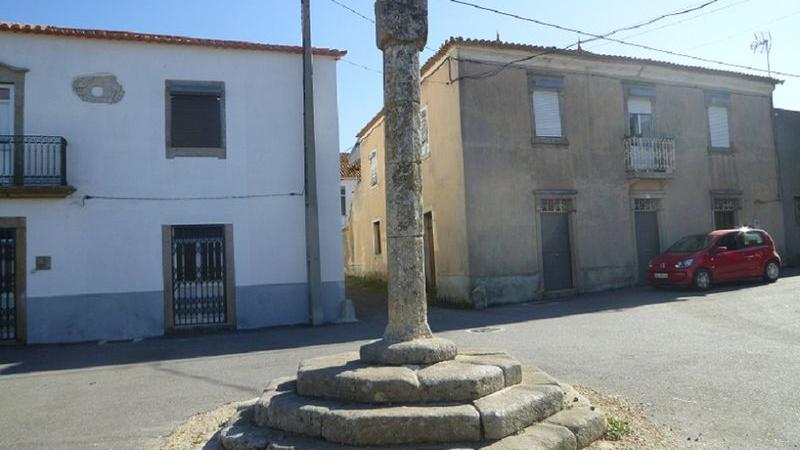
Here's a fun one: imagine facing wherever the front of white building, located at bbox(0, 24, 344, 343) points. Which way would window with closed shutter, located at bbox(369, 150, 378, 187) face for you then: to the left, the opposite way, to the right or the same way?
to the right

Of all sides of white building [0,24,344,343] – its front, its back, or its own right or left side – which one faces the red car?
left

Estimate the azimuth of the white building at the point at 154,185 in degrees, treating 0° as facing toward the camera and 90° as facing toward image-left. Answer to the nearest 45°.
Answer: approximately 0°

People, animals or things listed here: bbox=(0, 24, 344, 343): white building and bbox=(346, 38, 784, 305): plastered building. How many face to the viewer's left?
0

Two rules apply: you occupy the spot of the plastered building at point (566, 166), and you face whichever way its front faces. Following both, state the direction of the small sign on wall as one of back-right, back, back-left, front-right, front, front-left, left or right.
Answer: right

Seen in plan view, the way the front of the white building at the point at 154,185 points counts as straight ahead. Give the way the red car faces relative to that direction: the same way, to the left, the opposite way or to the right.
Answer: to the right

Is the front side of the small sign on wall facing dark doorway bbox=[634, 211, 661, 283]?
no

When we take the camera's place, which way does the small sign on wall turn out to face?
facing the viewer

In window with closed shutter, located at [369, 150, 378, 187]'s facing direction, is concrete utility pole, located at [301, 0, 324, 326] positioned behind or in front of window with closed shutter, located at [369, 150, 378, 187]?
in front

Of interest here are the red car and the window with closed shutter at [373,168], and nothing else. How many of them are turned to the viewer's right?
0

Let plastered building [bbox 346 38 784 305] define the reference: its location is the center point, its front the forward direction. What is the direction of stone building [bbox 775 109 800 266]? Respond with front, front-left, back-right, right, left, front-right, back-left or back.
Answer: left

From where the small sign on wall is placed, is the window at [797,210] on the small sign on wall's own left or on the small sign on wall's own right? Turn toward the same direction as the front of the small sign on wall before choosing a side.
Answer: on the small sign on wall's own left

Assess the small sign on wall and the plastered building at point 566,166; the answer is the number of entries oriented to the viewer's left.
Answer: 0

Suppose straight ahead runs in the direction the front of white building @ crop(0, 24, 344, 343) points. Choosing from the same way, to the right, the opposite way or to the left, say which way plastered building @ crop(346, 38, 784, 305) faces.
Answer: the same way

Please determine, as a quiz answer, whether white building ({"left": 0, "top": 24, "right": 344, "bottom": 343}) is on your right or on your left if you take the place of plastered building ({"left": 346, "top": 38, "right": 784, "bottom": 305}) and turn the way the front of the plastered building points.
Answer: on your right

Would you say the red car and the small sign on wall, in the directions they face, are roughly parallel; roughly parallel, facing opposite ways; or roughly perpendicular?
roughly perpendicular

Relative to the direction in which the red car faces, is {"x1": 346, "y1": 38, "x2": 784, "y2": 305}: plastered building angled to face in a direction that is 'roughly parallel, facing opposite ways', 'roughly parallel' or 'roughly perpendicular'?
roughly perpendicular

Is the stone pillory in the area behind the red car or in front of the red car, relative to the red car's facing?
in front

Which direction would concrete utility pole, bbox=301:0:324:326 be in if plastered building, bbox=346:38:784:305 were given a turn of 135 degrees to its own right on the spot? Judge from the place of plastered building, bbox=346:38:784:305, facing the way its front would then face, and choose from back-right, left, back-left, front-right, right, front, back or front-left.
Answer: front-left

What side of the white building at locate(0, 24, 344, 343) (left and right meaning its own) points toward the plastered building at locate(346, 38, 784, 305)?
left
